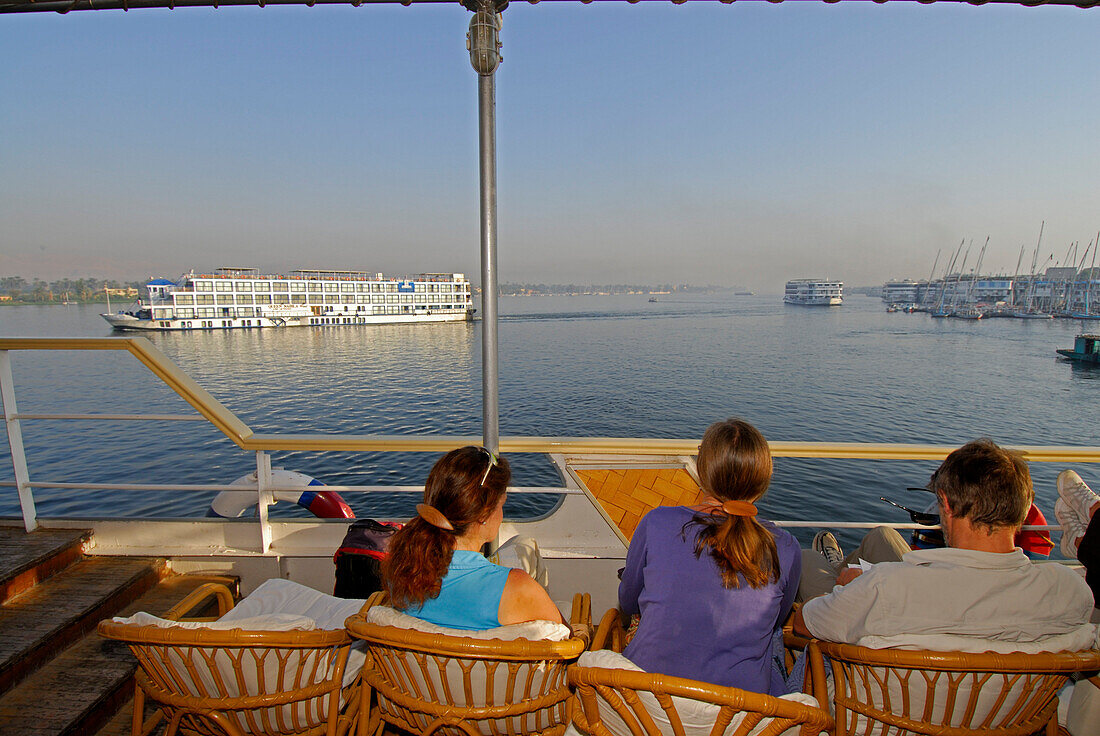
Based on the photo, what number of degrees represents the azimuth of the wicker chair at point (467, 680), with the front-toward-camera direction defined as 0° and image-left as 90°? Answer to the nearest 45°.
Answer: approximately 180°

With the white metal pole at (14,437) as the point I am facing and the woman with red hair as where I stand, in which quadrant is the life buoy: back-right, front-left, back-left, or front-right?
front-right

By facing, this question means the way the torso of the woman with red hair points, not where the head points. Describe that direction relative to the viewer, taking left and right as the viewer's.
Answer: facing away from the viewer and to the right of the viewer

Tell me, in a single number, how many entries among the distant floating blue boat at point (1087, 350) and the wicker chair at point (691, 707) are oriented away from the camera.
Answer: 1

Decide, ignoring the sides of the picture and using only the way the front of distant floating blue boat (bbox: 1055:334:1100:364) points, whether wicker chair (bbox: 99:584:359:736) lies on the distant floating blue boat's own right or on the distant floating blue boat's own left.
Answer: on the distant floating blue boat's own left

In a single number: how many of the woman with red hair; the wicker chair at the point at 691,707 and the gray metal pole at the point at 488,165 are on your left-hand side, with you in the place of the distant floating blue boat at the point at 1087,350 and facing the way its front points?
3

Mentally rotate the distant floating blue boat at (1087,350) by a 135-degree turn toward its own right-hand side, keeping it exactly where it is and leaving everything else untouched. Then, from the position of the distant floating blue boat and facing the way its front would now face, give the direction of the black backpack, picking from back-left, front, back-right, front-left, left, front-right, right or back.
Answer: back-right

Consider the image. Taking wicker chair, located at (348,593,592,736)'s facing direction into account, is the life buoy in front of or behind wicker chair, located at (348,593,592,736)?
in front

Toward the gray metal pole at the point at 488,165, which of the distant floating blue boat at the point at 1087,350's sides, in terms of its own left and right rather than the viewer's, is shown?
left

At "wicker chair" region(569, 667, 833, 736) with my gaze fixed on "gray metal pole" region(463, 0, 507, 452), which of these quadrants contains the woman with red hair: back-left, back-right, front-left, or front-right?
front-left

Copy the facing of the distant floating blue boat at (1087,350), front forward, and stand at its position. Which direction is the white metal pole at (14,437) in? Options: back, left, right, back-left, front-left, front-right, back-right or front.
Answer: left

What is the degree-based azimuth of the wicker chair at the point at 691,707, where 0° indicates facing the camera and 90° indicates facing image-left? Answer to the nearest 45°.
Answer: approximately 180°

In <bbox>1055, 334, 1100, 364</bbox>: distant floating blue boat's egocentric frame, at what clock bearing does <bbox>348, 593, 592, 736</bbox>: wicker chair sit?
The wicker chair is roughly at 9 o'clock from the distant floating blue boat.

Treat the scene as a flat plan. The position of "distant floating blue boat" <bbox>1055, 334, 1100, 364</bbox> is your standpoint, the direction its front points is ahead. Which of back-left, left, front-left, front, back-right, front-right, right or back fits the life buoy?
left

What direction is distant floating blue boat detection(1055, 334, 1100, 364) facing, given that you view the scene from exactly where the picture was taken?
facing to the left of the viewer
